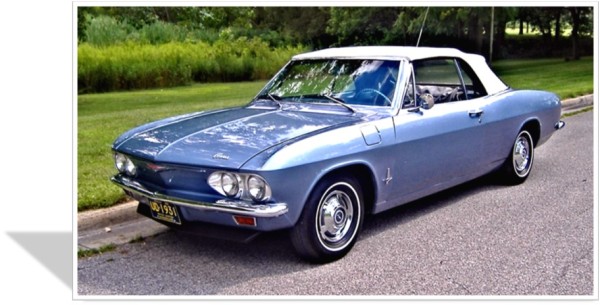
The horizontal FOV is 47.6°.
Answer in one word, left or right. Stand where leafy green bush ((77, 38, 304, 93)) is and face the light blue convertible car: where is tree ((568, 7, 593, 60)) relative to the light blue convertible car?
left

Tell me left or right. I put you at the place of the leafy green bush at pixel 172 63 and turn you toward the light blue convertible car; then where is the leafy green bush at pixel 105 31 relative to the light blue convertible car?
right

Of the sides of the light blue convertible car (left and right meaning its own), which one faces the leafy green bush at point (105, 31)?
right

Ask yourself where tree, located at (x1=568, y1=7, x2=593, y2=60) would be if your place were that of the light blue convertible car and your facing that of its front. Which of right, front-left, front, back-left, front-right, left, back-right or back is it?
back

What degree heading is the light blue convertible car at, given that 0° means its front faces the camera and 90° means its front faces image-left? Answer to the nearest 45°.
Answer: approximately 45°

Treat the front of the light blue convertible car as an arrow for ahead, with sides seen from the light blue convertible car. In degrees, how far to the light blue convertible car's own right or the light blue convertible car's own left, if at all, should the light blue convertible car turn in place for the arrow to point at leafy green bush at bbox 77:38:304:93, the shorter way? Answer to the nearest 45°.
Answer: approximately 90° to the light blue convertible car's own right

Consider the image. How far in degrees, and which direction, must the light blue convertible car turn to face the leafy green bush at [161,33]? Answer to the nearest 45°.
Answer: approximately 90° to its right
